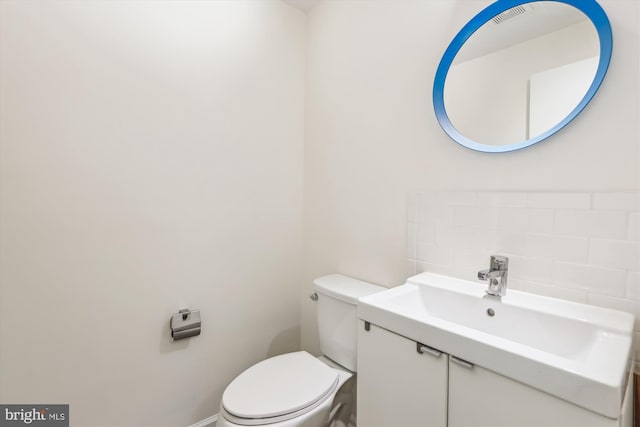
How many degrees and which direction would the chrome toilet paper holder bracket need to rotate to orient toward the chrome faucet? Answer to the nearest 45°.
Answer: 0° — it already faces it

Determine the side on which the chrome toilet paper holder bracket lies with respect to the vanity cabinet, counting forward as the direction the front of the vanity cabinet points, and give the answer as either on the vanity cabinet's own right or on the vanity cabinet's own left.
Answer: on the vanity cabinet's own right

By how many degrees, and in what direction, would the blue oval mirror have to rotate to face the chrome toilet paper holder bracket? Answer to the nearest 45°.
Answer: approximately 45° to its right

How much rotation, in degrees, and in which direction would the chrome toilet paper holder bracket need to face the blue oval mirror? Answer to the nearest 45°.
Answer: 0° — it already faces it

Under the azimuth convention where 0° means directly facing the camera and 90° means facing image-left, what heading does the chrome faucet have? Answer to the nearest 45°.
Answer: approximately 45°

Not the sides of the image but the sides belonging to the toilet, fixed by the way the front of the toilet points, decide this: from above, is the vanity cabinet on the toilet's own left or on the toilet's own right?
on the toilet's own left

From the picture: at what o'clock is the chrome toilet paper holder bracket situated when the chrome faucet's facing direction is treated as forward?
The chrome toilet paper holder bracket is roughly at 1 o'clock from the chrome faucet.
